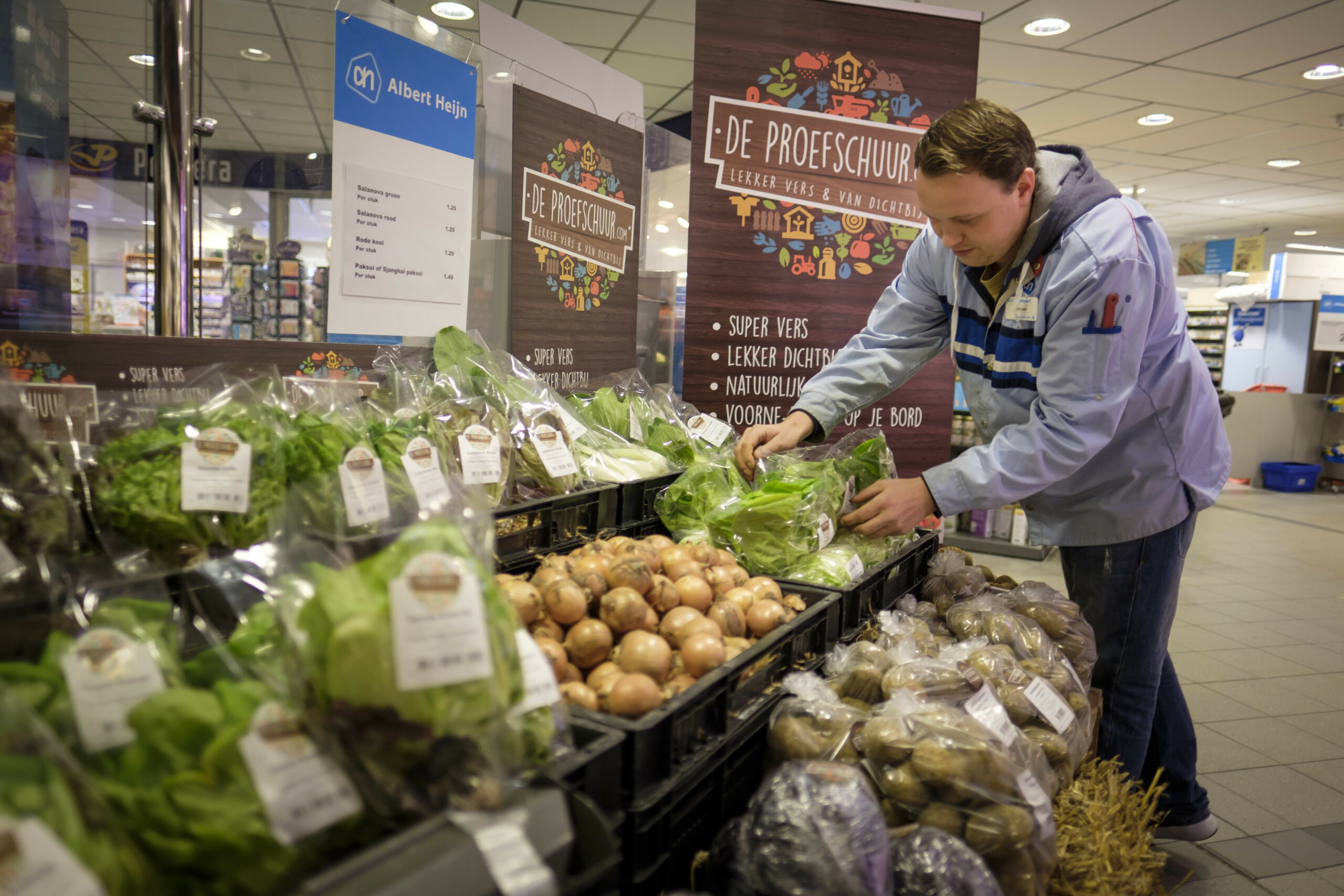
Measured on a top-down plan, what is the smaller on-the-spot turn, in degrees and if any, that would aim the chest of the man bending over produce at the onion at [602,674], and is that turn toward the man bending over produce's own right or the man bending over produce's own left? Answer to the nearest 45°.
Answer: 0° — they already face it

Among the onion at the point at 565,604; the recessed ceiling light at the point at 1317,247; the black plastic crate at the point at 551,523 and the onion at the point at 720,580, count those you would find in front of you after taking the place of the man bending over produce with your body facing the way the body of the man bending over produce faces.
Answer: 3

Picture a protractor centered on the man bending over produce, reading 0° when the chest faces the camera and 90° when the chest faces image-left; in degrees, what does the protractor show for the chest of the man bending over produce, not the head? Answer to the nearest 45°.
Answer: approximately 45°

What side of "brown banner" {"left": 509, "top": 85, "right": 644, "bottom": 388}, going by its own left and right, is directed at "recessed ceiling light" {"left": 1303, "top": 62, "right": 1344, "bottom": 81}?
left

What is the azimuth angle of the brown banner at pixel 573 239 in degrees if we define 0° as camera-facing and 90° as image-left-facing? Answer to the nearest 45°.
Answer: approximately 315°

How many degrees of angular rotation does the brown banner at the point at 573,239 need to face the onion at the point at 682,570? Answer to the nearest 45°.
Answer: approximately 45° to its right

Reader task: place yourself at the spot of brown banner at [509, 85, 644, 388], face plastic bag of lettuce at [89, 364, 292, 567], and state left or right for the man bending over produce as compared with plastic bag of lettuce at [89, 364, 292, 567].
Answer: left

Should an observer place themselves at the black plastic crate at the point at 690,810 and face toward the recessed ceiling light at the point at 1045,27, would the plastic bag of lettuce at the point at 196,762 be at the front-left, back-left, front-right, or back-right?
back-left

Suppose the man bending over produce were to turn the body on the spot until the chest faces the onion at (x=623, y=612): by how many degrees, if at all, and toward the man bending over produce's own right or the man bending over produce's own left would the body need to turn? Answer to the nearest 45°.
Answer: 0° — they already face it

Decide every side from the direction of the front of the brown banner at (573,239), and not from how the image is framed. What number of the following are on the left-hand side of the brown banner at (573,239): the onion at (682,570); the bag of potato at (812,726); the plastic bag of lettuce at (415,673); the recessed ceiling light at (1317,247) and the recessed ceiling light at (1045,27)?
2

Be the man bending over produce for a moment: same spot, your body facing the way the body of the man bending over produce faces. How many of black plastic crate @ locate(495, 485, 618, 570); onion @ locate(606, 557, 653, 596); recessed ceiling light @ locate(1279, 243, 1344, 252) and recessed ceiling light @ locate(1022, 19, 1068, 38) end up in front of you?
2

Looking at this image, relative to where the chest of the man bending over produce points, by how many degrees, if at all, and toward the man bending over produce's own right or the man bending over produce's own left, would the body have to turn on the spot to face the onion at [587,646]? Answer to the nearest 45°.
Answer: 0° — they already face it
